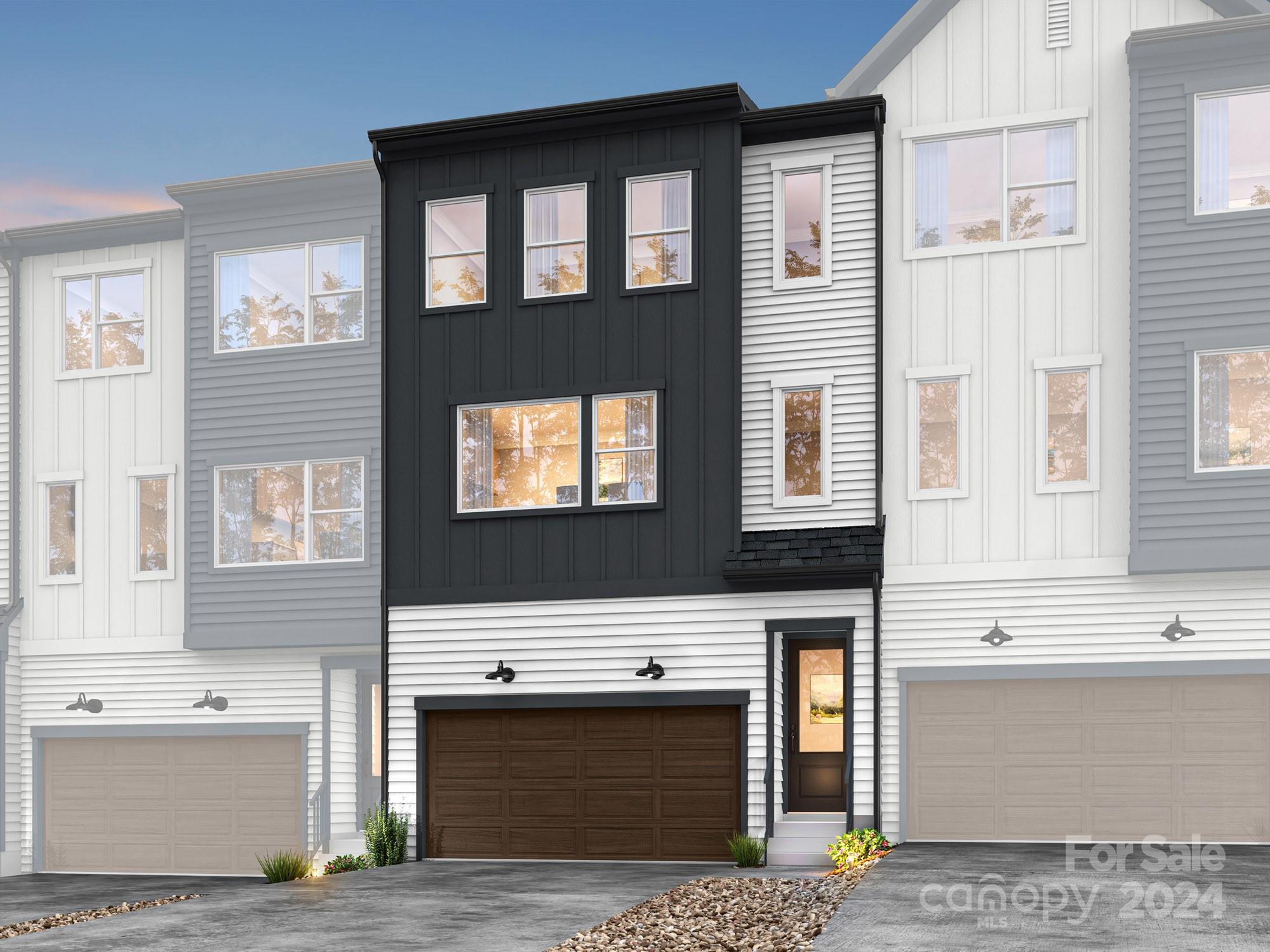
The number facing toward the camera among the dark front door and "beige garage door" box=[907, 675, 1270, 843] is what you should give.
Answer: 2

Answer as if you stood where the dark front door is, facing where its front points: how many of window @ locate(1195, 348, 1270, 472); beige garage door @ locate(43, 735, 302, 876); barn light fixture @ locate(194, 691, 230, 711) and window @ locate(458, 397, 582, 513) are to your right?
3

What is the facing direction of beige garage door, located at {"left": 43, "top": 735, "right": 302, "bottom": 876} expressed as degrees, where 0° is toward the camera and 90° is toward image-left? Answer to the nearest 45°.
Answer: approximately 0°

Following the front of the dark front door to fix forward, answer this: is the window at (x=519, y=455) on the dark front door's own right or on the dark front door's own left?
on the dark front door's own right

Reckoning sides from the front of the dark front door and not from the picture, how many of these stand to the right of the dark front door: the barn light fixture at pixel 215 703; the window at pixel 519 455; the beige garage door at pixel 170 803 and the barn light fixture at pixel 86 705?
4

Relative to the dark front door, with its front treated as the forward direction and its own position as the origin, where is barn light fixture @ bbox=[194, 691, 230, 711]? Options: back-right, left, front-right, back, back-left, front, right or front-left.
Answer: right
